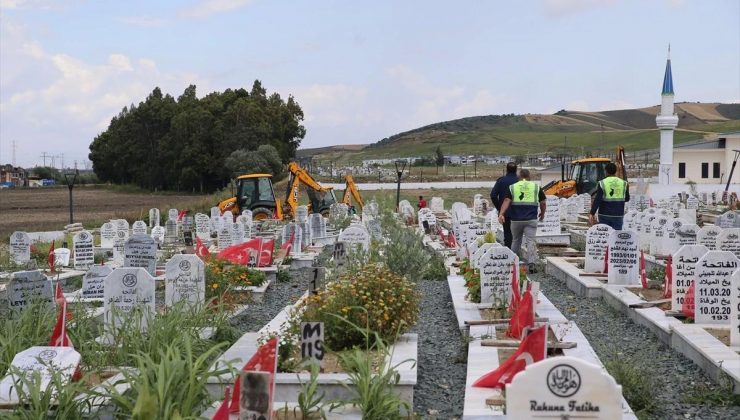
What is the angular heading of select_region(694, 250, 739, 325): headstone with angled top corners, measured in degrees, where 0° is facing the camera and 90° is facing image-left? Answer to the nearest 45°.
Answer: approximately 0°

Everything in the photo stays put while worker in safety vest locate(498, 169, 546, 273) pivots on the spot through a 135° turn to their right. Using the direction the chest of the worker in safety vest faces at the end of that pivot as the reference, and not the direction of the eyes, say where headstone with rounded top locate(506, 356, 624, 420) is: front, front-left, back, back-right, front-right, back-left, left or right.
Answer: front-right

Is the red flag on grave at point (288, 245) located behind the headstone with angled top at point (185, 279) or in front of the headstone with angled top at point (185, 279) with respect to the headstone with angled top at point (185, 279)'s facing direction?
behind

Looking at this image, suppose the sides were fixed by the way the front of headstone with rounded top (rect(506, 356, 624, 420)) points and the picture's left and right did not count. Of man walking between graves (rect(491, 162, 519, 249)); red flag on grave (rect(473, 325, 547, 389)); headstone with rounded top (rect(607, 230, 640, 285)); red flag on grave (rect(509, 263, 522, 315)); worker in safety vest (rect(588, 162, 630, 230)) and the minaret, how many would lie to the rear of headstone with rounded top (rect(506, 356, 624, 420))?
6

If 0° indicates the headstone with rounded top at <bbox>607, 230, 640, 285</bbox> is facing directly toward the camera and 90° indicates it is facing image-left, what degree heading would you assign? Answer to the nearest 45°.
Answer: approximately 0°

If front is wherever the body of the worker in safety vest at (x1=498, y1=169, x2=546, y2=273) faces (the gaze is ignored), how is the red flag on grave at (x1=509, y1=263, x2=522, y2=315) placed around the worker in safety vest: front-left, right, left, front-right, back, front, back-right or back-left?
back

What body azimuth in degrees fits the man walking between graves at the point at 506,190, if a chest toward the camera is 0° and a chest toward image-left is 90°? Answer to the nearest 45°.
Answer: approximately 180°

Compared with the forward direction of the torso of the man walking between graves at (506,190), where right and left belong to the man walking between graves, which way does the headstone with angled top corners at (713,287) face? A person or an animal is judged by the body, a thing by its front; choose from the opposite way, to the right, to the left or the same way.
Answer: the opposite way
